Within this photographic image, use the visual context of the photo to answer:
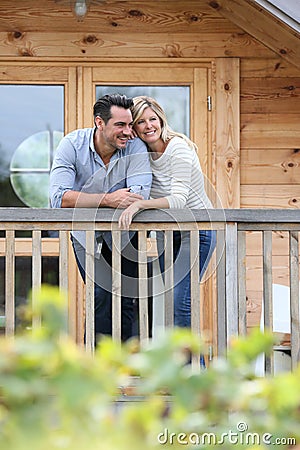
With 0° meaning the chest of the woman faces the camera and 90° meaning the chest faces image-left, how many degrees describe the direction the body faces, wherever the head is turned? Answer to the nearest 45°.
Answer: approximately 45°

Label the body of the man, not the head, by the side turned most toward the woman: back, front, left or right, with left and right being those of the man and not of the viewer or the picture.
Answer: left

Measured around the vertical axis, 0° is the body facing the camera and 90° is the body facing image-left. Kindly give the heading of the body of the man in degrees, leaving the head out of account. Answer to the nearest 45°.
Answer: approximately 0°

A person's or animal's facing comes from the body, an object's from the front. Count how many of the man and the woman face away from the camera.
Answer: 0

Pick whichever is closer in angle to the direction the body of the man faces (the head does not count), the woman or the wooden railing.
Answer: the wooden railing
